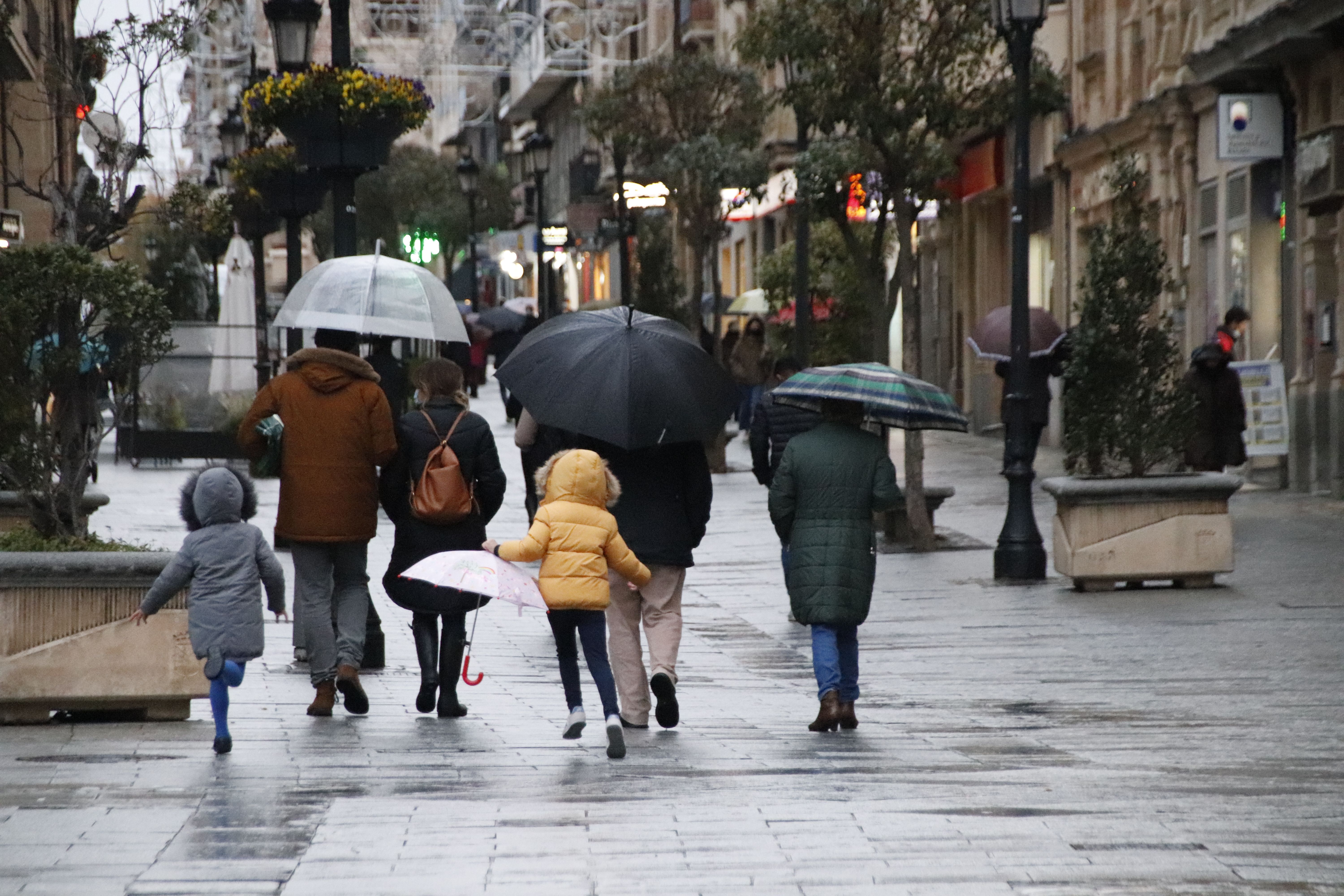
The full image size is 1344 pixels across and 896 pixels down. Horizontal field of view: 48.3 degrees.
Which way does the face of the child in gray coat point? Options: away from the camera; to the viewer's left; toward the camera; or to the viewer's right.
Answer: away from the camera

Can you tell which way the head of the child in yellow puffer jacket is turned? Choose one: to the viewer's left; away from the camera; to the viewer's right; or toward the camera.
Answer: away from the camera

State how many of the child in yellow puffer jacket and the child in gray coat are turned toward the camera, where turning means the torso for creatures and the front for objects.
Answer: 0

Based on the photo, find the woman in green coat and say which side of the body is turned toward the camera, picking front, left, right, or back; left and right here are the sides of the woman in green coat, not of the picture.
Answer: back

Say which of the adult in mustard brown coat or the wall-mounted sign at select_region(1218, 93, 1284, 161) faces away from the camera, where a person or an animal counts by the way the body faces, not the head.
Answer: the adult in mustard brown coat

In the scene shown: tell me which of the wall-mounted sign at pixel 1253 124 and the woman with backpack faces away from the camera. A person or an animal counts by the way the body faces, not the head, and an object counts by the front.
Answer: the woman with backpack

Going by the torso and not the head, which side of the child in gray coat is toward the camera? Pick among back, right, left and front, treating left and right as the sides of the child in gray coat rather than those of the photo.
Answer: back

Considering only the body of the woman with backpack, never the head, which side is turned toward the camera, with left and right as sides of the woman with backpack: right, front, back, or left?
back

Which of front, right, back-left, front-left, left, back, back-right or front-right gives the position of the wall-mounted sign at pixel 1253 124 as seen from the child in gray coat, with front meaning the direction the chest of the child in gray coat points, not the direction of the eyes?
front-right

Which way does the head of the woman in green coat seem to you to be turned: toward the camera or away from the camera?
away from the camera
